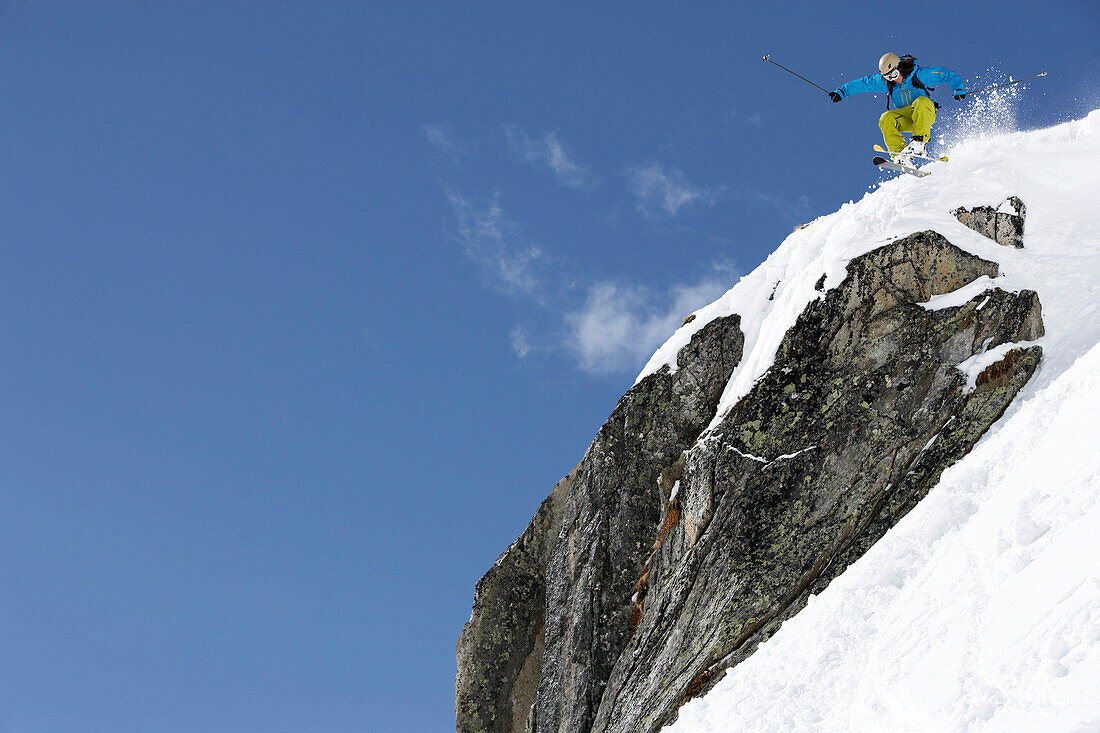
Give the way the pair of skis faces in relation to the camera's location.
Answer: facing the viewer and to the left of the viewer
